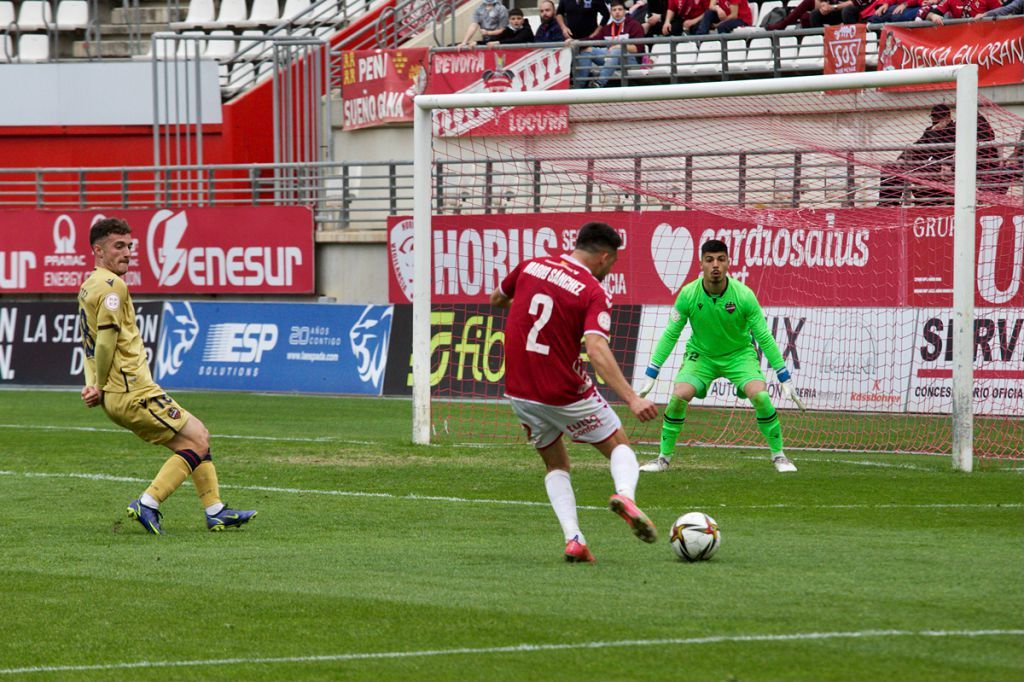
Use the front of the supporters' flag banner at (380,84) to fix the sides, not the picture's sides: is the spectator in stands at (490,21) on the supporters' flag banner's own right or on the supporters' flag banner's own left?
on the supporters' flag banner's own left

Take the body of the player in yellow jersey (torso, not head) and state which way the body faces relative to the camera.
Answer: to the viewer's right

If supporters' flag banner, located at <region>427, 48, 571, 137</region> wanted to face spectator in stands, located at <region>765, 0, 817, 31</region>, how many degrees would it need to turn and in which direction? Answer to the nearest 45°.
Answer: approximately 90° to its left

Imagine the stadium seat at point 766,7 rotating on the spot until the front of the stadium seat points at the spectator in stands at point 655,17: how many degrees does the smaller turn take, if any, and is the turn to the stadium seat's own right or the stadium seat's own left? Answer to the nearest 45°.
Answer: approximately 90° to the stadium seat's own right

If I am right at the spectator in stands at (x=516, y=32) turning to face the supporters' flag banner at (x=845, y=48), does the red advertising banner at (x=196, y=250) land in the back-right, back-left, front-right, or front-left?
back-right

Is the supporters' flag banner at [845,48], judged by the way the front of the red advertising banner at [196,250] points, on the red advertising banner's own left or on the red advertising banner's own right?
on the red advertising banner's own left

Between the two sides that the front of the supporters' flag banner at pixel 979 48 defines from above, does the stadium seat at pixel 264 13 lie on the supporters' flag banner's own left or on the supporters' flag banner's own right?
on the supporters' flag banner's own right

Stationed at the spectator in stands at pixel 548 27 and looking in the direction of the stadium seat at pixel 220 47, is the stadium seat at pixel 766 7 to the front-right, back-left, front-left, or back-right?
back-right
